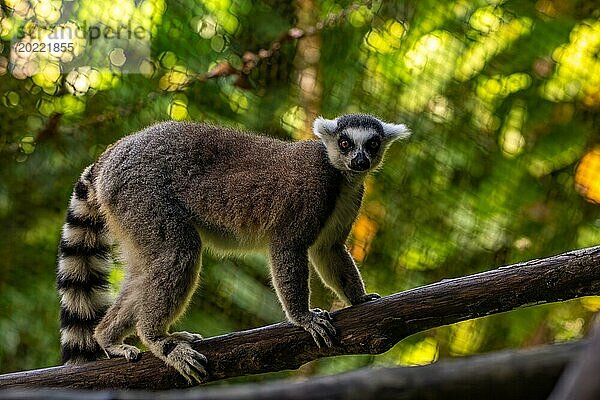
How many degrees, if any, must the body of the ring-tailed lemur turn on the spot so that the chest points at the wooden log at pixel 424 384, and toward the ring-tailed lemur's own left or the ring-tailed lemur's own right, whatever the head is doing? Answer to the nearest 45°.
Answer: approximately 90° to the ring-tailed lemur's own right

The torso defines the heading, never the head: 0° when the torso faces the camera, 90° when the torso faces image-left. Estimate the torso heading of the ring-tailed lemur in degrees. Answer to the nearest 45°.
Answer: approximately 270°
